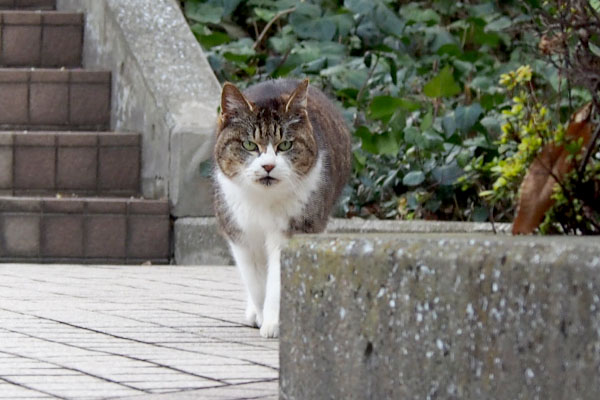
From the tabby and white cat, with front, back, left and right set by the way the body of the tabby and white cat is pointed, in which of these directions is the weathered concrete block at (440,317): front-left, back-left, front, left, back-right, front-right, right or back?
front

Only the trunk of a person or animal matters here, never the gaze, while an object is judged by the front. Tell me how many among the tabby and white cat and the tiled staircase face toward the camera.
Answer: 2

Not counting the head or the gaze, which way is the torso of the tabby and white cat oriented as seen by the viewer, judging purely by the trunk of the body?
toward the camera

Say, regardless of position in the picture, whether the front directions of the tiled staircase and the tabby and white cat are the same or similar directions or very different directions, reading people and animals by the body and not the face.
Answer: same or similar directions

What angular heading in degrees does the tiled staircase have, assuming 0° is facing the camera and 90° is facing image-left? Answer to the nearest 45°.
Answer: approximately 0°

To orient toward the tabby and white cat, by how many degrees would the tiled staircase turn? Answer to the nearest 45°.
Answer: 0° — it already faces it
